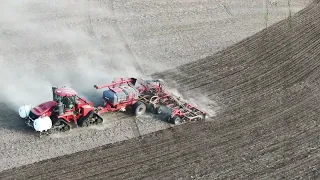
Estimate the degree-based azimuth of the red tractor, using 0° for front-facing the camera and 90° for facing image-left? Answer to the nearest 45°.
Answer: approximately 45°
